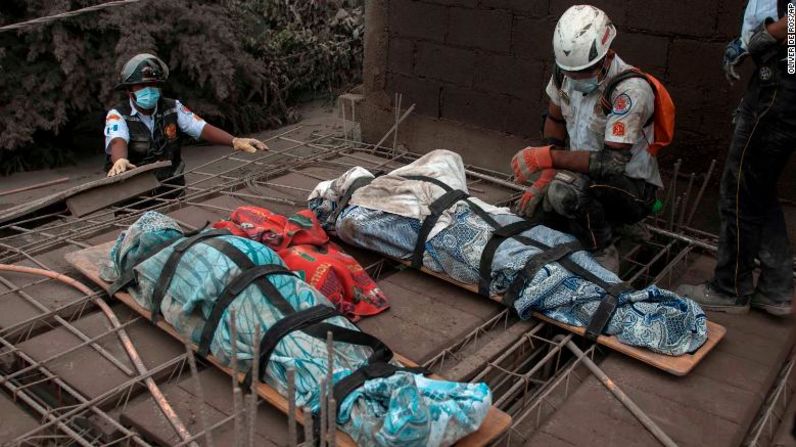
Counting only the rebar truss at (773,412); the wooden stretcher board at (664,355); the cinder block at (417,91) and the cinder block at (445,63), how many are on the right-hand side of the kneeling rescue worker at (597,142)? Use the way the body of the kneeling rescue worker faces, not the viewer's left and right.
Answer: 2

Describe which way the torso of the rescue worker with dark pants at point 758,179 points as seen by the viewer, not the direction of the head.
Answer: to the viewer's left

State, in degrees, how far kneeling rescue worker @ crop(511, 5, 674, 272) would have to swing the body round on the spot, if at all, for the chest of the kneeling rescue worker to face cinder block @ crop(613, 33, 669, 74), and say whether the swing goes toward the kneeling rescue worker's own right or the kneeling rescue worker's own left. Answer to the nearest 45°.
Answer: approximately 135° to the kneeling rescue worker's own right

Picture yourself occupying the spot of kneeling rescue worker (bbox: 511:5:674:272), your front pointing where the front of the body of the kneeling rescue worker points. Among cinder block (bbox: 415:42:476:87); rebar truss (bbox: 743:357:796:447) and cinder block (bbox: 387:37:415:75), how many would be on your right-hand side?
2

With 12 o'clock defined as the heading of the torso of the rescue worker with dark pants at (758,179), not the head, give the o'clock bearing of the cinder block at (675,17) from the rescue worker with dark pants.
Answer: The cinder block is roughly at 2 o'clock from the rescue worker with dark pants.

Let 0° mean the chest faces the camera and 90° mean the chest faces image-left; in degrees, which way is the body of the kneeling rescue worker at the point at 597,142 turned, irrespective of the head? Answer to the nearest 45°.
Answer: approximately 45°

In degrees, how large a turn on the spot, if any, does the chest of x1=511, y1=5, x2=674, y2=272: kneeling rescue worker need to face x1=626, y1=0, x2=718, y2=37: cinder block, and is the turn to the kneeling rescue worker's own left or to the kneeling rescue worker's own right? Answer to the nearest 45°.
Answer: approximately 180°
